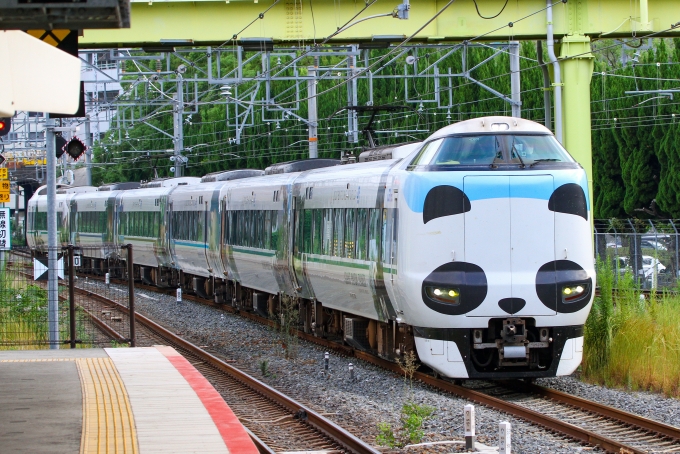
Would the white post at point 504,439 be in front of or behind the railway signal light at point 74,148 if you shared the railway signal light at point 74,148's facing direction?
in front

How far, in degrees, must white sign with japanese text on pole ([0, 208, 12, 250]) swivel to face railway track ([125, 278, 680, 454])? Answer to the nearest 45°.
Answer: approximately 45° to its left

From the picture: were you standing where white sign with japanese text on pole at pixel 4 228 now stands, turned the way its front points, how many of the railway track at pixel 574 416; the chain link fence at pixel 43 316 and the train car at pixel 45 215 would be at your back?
1

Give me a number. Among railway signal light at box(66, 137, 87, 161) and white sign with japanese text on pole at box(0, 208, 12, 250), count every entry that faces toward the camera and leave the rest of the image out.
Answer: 2

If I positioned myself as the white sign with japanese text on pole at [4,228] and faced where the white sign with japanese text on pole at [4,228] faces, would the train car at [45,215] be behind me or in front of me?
behind

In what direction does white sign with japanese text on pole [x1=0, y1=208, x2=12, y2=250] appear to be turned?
toward the camera

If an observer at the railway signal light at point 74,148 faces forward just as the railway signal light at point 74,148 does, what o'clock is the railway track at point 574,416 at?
The railway track is roughly at 11 o'clock from the railway signal light.

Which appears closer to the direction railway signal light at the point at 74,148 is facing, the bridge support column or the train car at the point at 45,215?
the bridge support column

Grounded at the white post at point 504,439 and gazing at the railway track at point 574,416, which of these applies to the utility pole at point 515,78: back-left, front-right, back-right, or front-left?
front-left

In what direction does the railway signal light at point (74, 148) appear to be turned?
toward the camera

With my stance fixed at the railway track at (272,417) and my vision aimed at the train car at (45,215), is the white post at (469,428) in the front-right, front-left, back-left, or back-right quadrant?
back-right
